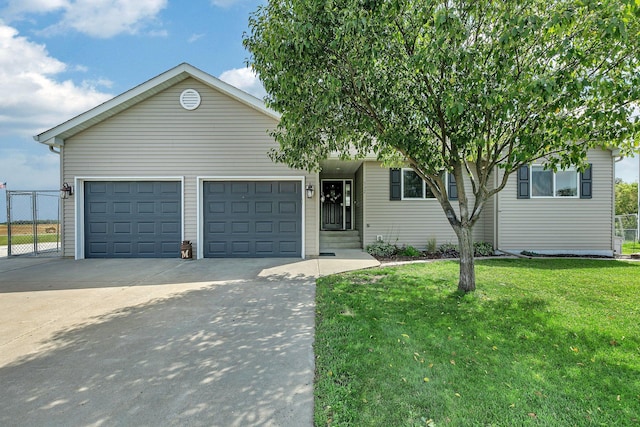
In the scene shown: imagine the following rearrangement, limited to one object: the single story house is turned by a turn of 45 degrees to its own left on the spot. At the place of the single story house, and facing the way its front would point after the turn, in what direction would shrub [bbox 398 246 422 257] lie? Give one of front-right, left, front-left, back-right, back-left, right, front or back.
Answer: front-left

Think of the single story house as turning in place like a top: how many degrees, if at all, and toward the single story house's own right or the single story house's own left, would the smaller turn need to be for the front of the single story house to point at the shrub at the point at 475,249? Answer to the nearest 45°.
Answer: approximately 90° to the single story house's own left

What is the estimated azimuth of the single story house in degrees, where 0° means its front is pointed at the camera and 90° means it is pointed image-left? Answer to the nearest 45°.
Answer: approximately 0°

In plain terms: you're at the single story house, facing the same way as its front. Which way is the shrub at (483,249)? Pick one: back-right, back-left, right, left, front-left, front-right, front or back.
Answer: left

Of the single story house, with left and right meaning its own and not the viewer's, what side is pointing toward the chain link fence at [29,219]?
right

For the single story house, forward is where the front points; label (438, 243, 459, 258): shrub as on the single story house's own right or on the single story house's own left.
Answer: on the single story house's own left
